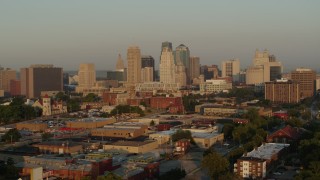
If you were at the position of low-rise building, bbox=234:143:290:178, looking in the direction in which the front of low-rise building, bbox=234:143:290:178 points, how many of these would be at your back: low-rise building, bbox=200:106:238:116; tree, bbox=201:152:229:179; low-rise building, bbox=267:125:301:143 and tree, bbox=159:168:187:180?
2

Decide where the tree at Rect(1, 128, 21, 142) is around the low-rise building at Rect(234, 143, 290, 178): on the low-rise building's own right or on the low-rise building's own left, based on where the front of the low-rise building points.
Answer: on the low-rise building's own right

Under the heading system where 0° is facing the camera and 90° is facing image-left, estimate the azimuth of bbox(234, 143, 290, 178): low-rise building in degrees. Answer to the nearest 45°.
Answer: approximately 0°

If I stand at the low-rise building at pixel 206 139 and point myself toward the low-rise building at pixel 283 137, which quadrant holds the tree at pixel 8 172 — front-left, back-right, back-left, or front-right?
back-right

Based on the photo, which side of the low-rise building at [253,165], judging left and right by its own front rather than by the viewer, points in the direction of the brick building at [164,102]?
back

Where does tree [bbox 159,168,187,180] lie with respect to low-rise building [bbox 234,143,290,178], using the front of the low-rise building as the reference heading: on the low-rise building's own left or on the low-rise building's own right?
on the low-rise building's own right

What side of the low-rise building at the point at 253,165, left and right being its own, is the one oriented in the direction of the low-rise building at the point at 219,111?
back
